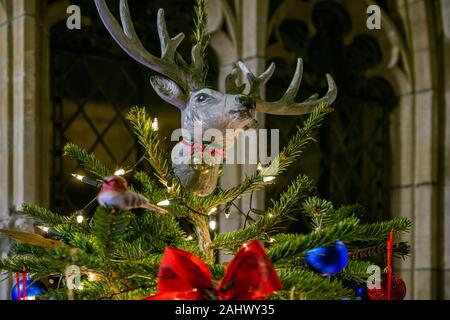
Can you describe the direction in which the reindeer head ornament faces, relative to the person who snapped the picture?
facing the viewer and to the right of the viewer
